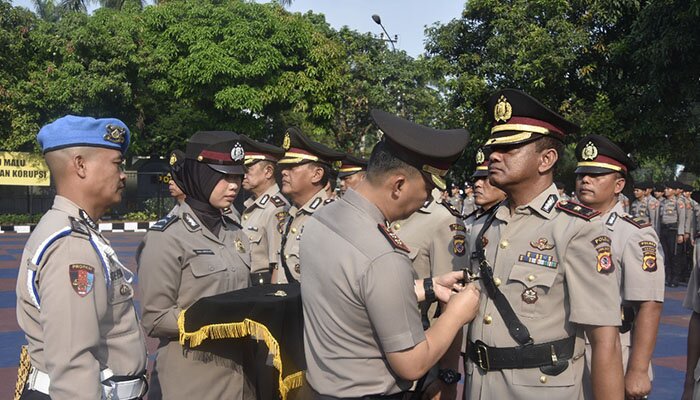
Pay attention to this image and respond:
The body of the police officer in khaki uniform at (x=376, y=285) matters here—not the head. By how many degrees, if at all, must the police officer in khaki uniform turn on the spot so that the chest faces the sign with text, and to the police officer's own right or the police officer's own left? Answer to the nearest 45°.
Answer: approximately 90° to the police officer's own left

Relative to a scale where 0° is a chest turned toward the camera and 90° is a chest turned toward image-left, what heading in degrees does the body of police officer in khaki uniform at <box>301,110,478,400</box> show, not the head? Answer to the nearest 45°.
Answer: approximately 225°

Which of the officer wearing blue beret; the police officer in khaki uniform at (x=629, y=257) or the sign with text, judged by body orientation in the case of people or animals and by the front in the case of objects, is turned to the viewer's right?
the officer wearing blue beret

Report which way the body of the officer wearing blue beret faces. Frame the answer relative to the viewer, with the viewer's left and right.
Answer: facing to the right of the viewer

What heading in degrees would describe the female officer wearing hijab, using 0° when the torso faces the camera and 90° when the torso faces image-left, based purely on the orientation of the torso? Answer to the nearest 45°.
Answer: approximately 315°

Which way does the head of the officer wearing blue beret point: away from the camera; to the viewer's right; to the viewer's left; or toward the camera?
to the viewer's right

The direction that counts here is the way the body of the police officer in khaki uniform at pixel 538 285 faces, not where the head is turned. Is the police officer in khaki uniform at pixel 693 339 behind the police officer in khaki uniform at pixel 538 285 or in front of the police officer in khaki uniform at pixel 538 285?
behind
